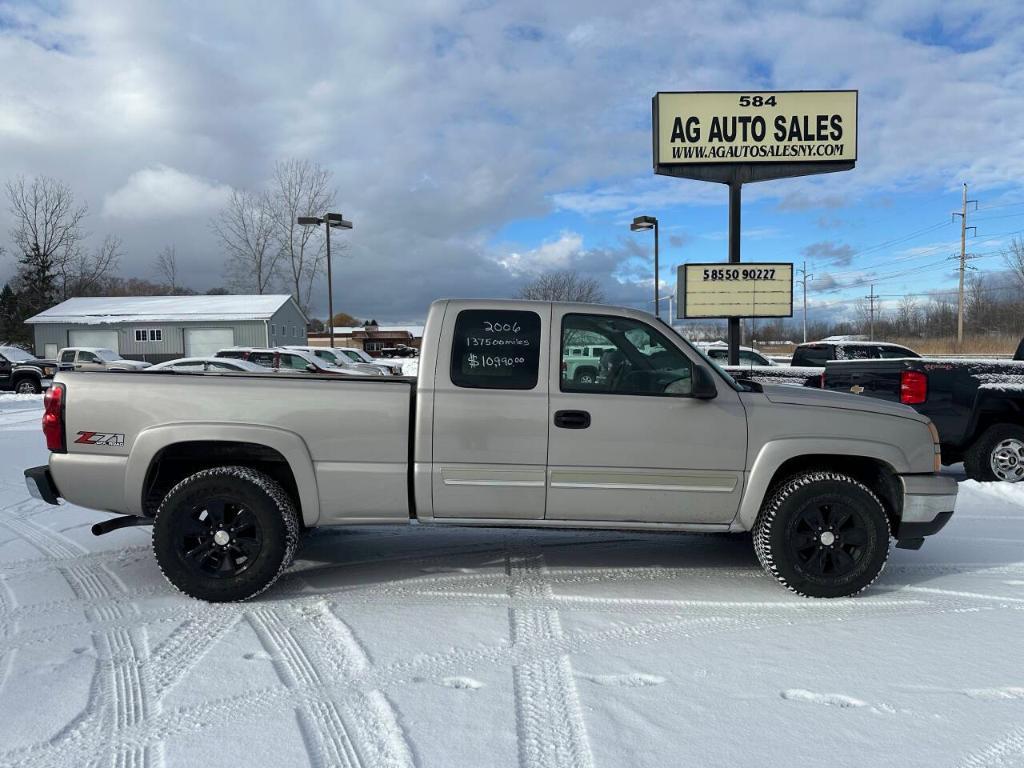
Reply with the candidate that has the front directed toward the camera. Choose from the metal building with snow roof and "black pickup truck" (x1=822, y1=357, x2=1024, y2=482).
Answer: the metal building with snow roof

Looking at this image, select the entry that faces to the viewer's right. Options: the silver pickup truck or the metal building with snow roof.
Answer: the silver pickup truck

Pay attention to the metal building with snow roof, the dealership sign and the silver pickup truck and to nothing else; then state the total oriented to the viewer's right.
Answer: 1

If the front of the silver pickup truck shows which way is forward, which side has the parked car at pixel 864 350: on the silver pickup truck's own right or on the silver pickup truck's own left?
on the silver pickup truck's own left

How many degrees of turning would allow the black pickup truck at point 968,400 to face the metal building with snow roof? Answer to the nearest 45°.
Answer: approximately 90° to its left

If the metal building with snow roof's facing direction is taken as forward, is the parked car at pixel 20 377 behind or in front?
in front

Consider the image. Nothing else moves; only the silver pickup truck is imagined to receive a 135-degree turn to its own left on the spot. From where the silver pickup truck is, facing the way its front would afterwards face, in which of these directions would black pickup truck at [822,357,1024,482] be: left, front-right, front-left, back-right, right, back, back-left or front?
right

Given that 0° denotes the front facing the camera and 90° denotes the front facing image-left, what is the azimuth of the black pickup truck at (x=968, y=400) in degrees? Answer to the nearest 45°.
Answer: approximately 225°

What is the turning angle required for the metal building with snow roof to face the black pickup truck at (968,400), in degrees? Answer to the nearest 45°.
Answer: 0° — it already faces it

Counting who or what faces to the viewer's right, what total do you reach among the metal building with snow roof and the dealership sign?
0

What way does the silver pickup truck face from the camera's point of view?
to the viewer's right

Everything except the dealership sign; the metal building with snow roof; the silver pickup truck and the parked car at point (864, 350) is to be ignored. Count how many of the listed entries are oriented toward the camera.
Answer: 2

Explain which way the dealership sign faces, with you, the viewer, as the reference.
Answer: facing the viewer

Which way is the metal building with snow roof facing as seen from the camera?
toward the camera

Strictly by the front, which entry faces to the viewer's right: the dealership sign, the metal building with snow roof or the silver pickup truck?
the silver pickup truck

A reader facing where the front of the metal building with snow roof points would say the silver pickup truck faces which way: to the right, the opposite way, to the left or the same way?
to the left
